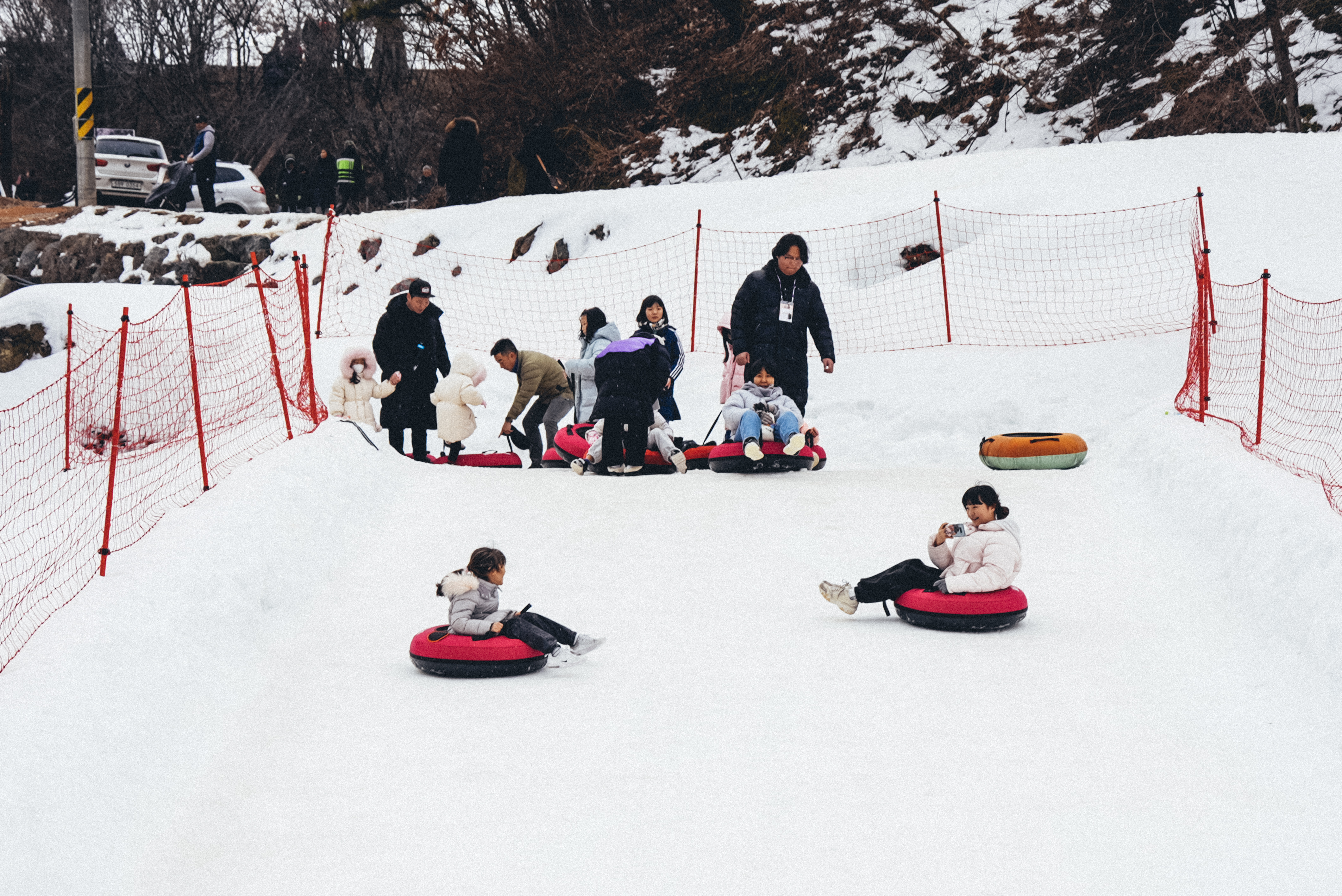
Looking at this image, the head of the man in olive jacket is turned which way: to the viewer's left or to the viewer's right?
to the viewer's left

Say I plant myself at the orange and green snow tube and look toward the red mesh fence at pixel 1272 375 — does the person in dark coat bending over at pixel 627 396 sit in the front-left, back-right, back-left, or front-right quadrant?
back-left

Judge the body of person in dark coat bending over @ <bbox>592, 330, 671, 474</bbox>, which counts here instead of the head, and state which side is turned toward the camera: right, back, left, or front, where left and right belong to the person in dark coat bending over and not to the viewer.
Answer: back

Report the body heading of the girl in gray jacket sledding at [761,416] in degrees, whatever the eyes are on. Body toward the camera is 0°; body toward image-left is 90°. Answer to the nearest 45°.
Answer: approximately 0°

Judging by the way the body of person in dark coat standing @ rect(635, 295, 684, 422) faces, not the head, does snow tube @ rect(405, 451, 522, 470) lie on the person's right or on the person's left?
on the person's right

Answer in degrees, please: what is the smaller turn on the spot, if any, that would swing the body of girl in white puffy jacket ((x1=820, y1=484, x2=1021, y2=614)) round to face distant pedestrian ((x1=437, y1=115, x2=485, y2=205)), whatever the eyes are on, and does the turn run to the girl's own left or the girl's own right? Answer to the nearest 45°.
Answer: approximately 45° to the girl's own right

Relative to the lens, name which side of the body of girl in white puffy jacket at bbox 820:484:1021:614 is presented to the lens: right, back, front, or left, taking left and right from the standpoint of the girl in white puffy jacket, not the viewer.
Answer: left

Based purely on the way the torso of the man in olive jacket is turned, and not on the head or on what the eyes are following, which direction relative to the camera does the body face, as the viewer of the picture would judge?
to the viewer's left
